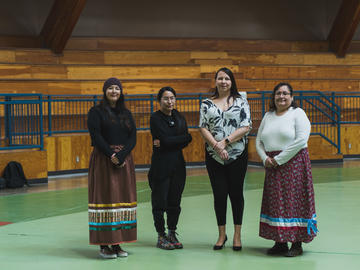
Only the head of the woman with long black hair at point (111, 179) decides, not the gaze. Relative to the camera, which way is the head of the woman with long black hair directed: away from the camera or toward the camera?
toward the camera

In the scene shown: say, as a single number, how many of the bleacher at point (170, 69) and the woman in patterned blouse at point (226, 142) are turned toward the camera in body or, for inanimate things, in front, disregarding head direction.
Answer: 2

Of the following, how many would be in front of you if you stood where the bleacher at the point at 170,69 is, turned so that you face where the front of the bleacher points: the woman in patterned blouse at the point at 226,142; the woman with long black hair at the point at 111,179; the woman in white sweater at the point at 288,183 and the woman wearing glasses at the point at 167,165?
4

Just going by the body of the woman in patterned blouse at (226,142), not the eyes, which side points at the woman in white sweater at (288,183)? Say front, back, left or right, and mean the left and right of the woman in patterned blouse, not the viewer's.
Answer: left

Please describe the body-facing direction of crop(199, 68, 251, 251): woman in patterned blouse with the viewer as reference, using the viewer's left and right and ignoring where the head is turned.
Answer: facing the viewer

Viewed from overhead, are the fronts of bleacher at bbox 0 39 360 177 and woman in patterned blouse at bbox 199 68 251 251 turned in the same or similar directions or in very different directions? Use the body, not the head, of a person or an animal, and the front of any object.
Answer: same or similar directions

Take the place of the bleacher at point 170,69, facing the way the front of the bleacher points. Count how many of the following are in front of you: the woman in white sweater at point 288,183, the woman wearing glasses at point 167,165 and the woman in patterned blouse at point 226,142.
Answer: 3

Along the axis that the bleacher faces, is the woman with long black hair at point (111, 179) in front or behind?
in front

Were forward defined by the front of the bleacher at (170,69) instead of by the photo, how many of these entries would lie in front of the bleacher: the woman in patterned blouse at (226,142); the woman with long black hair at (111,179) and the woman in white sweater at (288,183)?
3

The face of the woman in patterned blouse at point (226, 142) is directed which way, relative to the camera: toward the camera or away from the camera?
toward the camera
